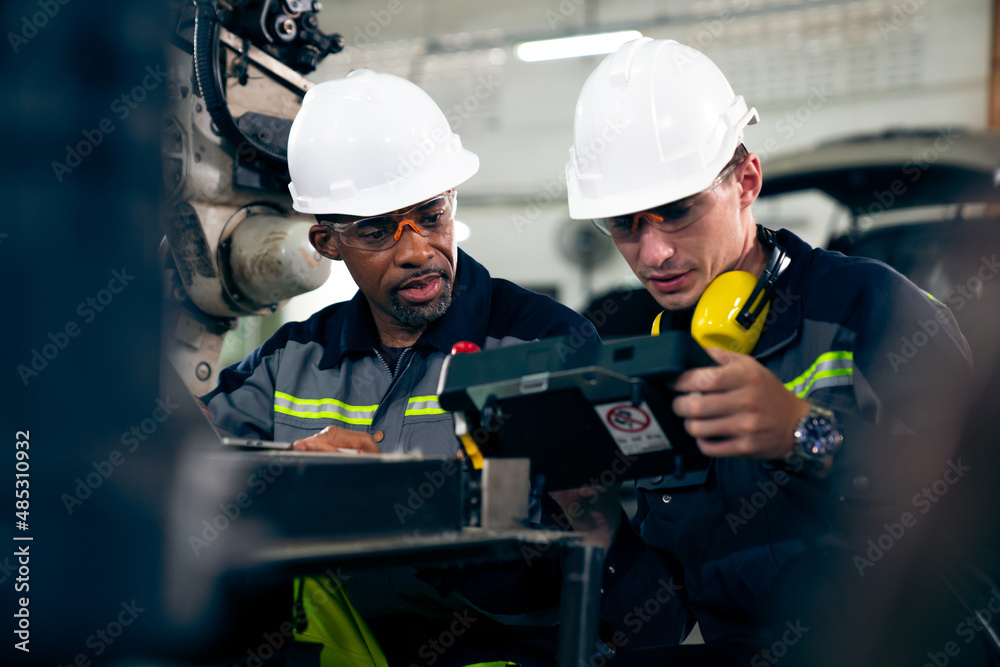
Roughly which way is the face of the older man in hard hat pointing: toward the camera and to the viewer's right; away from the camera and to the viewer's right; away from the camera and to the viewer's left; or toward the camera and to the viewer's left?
toward the camera and to the viewer's right

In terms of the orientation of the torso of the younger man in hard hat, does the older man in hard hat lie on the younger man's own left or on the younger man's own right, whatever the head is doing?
on the younger man's own right

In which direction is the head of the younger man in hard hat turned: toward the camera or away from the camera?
toward the camera

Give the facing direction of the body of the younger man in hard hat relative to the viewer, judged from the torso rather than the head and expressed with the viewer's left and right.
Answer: facing the viewer and to the left of the viewer

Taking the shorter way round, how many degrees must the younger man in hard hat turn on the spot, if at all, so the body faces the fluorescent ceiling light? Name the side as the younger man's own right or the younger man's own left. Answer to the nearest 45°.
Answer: approximately 135° to the younger man's own right

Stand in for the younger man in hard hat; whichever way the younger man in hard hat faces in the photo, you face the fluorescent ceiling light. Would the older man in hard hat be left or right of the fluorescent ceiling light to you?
left

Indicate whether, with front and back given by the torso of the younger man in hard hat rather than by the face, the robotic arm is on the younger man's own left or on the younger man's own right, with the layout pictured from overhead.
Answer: on the younger man's own right

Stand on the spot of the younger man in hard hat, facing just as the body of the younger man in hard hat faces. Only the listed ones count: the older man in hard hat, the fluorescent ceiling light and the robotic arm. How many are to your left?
0

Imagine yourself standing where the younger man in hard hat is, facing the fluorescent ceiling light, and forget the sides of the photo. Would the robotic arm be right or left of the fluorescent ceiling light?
left

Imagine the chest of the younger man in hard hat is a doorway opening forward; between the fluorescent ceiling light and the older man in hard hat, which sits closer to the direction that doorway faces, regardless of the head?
the older man in hard hat
